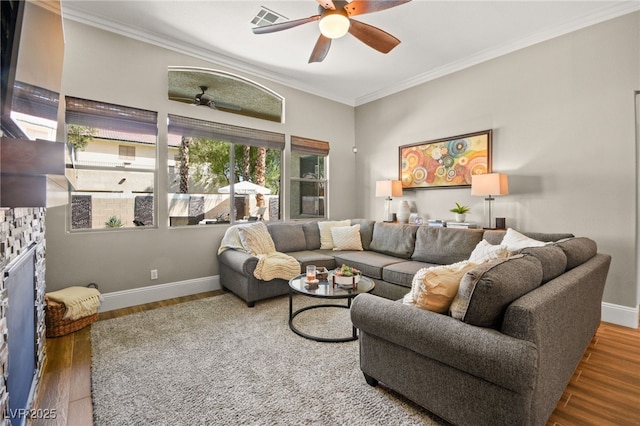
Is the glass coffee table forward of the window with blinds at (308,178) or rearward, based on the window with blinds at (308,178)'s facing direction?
forward

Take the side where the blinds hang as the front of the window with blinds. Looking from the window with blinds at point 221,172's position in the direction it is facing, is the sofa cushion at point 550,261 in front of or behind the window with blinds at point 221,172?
in front

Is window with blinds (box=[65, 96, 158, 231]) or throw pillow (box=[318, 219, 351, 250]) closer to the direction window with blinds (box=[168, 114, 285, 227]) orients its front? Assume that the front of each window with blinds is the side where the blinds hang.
the throw pillow

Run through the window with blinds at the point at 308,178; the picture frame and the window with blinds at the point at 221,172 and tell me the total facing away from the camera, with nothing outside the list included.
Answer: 0

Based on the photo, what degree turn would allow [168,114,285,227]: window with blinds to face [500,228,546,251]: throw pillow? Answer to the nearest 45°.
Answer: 0° — it already faces it

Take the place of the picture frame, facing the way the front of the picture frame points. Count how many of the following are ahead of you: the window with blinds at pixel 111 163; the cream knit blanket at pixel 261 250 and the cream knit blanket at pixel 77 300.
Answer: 3

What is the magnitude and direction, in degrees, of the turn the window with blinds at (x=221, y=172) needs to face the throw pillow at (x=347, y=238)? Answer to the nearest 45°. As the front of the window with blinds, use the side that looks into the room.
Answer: approximately 45° to its left

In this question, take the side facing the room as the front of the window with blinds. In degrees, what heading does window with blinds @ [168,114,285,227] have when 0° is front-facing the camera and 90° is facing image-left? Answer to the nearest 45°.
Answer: approximately 315°

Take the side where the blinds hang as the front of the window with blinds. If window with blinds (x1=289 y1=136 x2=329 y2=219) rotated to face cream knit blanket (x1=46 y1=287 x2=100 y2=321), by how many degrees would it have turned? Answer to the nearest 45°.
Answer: approximately 90° to its right

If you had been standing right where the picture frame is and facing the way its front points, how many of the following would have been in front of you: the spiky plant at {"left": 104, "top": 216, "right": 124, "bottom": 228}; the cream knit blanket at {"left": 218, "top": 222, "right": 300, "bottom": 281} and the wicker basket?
3

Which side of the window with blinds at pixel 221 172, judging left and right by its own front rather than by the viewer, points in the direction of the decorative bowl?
front

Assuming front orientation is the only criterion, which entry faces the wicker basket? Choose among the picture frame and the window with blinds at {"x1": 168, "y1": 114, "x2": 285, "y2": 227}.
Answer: the picture frame

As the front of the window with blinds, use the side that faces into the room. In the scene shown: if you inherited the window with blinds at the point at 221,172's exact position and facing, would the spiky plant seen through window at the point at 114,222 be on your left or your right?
on your right

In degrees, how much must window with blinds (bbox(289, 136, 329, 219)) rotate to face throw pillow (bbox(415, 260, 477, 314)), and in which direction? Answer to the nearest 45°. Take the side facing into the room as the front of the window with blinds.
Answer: approximately 45° to its right

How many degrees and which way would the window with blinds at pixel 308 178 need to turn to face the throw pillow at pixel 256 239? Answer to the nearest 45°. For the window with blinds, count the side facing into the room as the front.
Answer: approximately 90° to its right

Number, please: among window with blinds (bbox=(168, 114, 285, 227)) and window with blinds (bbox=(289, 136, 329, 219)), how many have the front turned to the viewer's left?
0

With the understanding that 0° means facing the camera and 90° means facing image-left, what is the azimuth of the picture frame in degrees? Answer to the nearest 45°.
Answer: approximately 45°

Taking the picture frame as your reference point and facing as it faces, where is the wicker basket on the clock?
The wicker basket is roughly at 12 o'clock from the picture frame.
